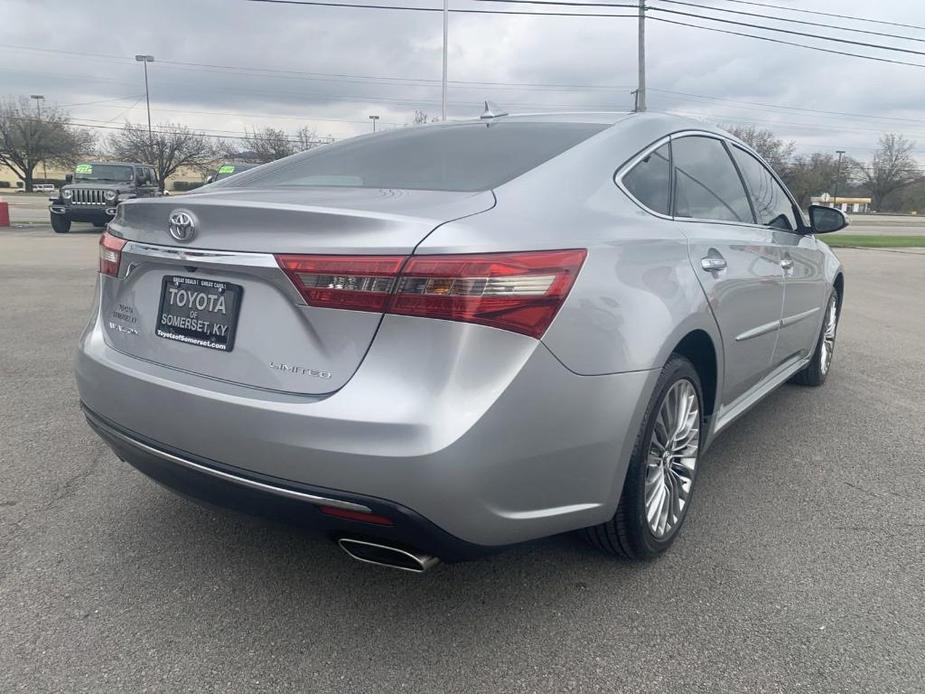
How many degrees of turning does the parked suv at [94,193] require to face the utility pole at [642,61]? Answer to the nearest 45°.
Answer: approximately 135° to its left

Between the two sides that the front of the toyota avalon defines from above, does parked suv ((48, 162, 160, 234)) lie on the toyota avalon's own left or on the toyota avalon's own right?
on the toyota avalon's own left

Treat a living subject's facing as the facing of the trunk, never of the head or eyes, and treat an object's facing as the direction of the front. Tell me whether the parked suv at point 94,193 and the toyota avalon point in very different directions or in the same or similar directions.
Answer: very different directions

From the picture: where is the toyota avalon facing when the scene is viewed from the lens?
facing away from the viewer and to the right of the viewer

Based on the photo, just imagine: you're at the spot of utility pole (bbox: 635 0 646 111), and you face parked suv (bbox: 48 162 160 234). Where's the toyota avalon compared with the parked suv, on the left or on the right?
left

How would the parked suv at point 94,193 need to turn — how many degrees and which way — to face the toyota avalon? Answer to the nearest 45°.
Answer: approximately 45° to its left

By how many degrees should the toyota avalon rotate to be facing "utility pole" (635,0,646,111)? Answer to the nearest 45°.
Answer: approximately 45° to its left

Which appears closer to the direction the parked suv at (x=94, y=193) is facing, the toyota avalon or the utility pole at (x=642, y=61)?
the toyota avalon
